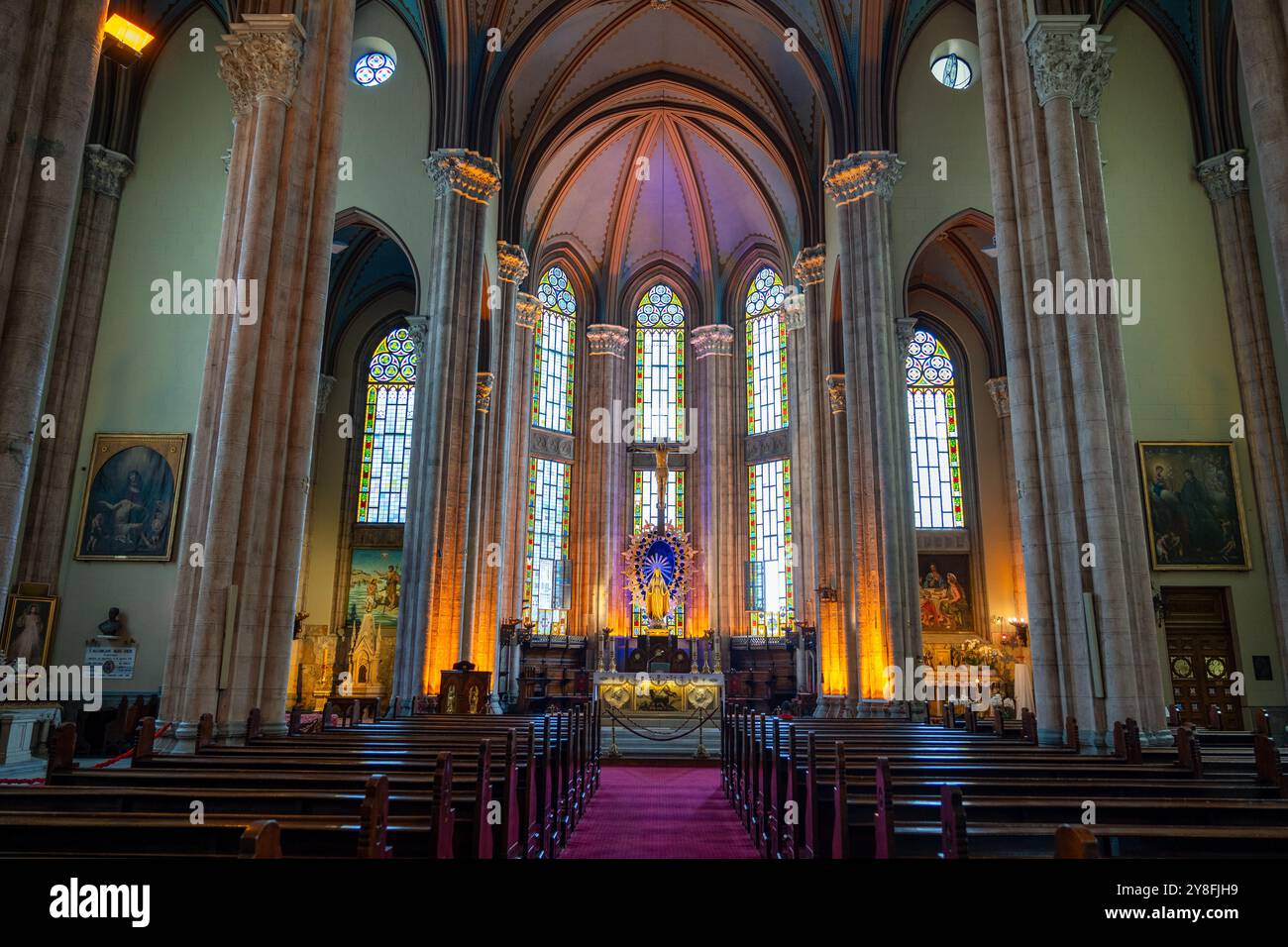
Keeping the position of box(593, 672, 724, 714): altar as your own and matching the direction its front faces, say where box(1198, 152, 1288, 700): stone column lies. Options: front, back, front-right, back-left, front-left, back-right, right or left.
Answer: front-left

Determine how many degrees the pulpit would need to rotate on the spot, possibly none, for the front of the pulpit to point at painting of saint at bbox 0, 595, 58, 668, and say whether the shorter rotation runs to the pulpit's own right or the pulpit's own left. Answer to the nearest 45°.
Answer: approximately 90° to the pulpit's own right

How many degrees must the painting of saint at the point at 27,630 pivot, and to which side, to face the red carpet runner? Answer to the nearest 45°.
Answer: approximately 45° to its left

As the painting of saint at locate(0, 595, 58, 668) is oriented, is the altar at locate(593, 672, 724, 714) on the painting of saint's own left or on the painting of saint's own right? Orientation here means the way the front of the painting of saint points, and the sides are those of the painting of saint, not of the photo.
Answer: on the painting of saint's own left

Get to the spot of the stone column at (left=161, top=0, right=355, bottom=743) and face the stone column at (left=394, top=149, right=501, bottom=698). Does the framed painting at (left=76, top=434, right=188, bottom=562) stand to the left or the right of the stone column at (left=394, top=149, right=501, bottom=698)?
left

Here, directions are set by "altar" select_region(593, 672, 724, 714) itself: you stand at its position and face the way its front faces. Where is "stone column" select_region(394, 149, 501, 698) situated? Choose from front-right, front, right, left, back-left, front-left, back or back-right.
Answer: front-right

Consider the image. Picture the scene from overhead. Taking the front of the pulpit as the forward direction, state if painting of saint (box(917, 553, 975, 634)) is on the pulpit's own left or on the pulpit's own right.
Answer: on the pulpit's own left

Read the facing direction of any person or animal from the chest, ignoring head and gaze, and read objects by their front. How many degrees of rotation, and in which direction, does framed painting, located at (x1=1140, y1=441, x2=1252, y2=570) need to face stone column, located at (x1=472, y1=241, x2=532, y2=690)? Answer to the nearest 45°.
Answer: approximately 90° to its right

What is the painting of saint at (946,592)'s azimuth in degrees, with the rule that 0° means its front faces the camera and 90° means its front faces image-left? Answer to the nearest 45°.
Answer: approximately 0°
